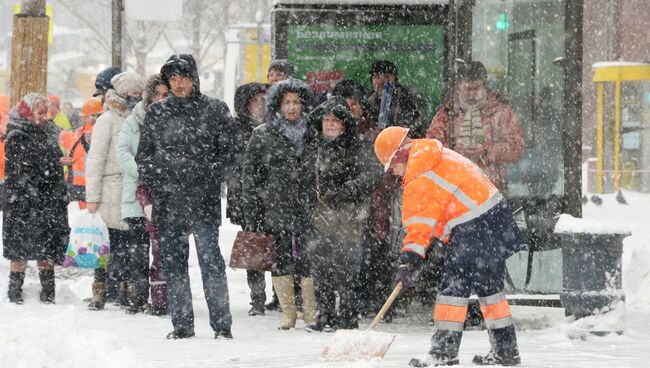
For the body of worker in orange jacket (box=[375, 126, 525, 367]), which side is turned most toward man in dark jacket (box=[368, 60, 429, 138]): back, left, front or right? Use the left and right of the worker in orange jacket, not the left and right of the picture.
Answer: right

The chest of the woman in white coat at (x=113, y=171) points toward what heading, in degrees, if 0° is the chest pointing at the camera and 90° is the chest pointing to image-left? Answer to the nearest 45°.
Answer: approximately 315°

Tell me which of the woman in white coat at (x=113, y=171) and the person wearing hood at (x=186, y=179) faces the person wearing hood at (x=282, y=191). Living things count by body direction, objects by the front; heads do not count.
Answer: the woman in white coat

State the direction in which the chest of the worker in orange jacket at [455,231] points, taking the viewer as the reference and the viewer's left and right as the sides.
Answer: facing to the left of the viewer

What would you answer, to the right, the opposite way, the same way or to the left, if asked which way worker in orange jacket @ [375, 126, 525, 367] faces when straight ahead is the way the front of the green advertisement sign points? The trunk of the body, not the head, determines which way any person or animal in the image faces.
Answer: to the right

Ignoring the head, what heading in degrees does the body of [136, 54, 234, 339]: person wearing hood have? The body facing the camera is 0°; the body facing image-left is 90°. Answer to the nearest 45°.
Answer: approximately 0°

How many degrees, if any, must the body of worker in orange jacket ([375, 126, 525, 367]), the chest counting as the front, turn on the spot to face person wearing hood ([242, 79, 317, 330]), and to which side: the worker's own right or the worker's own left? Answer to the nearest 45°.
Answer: approximately 45° to the worker's own right
